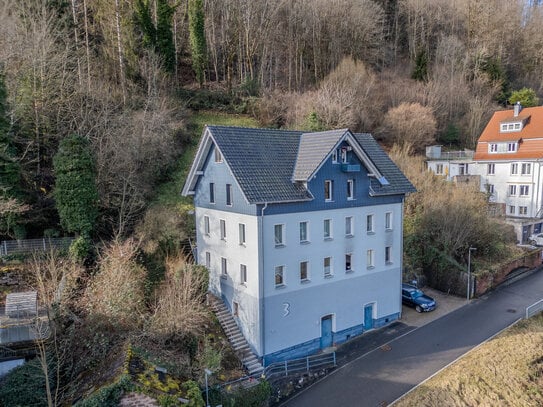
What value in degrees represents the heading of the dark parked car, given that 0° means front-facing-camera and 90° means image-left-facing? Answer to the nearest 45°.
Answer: approximately 315°

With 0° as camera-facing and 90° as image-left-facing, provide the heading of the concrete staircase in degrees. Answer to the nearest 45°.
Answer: approximately 315°

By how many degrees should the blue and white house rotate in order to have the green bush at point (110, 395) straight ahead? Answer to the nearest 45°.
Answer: approximately 90° to its right

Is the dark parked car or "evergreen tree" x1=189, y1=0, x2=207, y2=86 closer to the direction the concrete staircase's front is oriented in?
the dark parked car

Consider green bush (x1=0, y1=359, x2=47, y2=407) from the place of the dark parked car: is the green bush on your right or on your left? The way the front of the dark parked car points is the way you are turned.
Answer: on your right

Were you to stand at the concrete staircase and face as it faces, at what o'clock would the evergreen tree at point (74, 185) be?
The evergreen tree is roughly at 5 o'clock from the concrete staircase.
